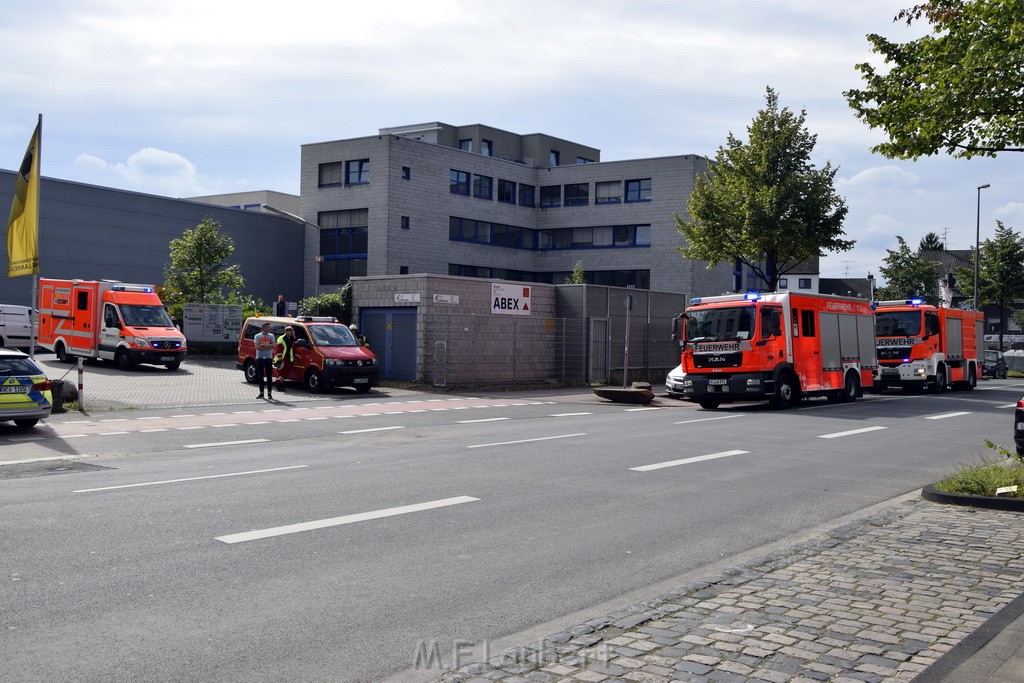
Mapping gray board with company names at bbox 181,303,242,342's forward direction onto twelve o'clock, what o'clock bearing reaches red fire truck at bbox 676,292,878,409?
The red fire truck is roughly at 11 o'clock from the gray board with company names.

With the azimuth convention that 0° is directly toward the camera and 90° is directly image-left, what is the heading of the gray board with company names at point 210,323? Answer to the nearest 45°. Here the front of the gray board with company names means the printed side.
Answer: approximately 0°

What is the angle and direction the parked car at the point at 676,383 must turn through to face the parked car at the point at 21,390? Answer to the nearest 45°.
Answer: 0° — it already faces it

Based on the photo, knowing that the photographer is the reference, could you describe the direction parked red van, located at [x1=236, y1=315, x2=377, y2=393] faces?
facing the viewer and to the right of the viewer

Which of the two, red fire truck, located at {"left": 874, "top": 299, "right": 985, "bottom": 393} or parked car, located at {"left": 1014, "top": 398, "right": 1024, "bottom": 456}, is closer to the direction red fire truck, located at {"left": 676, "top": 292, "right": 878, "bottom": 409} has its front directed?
the parked car

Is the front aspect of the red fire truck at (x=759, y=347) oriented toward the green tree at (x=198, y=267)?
no

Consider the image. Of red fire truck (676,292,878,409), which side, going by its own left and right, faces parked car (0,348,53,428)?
front

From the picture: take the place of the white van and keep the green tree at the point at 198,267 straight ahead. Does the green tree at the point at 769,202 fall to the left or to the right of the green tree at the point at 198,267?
right

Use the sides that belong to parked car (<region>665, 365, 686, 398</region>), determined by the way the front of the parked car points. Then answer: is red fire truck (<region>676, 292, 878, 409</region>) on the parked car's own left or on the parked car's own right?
on the parked car's own left

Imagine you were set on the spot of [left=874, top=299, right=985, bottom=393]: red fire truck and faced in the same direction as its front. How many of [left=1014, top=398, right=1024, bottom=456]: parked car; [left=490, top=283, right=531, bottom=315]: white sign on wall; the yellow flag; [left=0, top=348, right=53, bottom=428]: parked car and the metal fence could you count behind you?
0

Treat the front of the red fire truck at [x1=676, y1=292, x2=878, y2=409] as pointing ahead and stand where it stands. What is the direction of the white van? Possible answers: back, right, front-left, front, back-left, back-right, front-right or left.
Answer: front-right

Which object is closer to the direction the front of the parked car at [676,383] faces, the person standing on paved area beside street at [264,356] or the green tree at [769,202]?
the person standing on paved area beside street

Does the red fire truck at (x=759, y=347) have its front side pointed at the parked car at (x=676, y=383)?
no

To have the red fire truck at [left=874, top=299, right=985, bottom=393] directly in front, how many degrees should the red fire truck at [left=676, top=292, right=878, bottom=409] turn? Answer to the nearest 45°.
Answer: approximately 180°

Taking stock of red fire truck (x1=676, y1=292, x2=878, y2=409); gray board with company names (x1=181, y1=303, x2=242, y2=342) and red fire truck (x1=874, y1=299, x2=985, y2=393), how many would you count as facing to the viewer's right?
0

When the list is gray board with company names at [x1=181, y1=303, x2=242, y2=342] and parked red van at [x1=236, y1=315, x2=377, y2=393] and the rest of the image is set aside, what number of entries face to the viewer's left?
0

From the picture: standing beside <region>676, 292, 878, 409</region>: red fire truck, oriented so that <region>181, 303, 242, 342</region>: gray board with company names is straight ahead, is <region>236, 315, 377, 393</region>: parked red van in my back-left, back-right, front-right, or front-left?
front-left

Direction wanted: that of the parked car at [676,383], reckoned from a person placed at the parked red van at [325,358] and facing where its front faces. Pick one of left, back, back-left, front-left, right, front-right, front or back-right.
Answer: front-left

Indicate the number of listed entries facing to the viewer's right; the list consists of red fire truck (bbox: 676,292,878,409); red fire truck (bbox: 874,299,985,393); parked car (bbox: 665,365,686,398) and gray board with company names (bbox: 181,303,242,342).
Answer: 0
